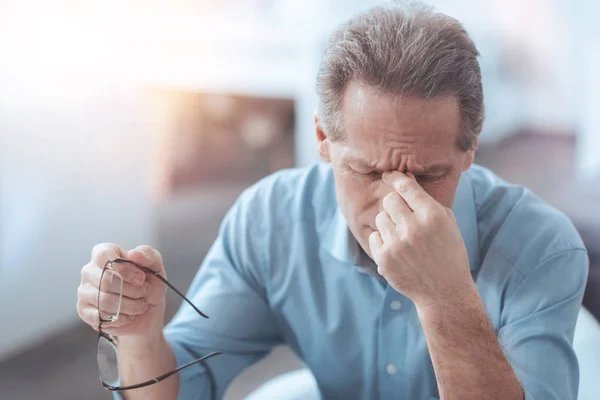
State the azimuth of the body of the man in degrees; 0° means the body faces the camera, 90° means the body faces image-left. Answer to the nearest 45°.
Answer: approximately 0°

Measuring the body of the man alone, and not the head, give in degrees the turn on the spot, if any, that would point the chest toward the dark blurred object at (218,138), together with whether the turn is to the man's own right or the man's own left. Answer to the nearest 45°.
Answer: approximately 180°

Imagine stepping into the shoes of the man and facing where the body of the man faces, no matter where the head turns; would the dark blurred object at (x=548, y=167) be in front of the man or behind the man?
behind
